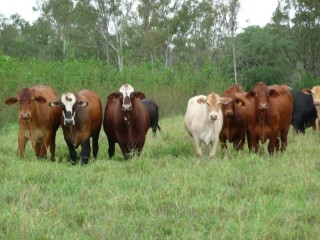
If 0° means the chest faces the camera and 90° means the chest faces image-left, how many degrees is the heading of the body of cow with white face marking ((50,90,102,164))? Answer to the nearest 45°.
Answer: approximately 45°

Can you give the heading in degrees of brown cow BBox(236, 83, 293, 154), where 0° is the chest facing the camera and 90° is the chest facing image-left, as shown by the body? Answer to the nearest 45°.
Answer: approximately 45°

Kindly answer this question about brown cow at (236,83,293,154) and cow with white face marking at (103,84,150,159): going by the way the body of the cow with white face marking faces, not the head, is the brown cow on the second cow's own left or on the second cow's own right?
on the second cow's own left

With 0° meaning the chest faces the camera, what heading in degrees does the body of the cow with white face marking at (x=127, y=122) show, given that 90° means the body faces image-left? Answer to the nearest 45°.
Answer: approximately 0°

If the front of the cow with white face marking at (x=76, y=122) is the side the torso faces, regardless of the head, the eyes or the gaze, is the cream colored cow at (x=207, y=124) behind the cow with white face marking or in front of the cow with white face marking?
behind

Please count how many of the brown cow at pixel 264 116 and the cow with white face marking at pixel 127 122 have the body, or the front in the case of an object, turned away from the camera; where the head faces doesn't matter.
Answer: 0

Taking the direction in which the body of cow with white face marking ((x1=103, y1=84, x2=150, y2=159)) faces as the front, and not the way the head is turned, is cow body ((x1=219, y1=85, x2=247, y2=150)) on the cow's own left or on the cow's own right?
on the cow's own left

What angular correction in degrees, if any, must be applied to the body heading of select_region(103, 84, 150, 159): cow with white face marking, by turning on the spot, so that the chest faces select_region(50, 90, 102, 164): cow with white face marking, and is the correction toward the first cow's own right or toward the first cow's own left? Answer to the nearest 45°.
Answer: approximately 45° to the first cow's own right

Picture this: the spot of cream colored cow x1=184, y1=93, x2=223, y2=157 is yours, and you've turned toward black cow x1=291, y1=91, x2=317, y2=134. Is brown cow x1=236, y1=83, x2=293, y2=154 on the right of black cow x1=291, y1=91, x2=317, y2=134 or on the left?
right

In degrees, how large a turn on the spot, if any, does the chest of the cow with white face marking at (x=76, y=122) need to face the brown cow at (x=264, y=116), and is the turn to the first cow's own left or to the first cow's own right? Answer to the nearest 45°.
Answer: approximately 135° to the first cow's own left

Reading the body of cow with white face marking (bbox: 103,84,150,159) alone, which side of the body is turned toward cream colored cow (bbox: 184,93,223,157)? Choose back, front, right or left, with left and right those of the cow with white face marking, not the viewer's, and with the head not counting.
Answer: left
